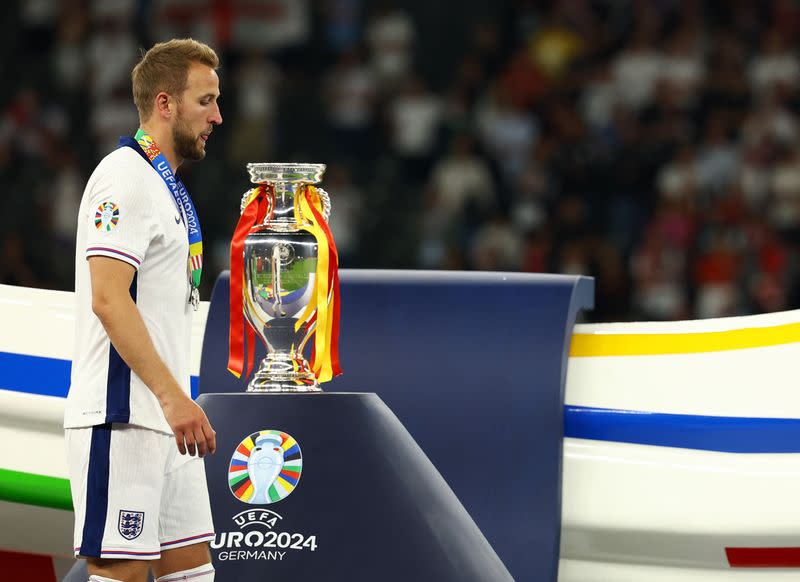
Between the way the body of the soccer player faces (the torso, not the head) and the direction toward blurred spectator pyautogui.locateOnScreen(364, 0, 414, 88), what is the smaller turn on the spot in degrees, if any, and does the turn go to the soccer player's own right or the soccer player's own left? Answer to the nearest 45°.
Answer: approximately 90° to the soccer player's own left

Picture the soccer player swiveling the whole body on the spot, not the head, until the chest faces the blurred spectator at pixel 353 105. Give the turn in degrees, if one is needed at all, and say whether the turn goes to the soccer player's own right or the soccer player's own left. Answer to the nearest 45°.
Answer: approximately 90° to the soccer player's own left

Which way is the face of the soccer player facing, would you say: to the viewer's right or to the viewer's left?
to the viewer's right

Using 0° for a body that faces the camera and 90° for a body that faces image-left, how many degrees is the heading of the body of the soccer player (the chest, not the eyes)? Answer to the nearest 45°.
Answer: approximately 270°

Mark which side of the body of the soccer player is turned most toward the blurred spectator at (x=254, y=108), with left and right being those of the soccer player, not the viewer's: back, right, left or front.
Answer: left

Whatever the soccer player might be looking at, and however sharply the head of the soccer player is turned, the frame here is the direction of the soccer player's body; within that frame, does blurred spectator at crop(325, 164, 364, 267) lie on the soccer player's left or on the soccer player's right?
on the soccer player's left

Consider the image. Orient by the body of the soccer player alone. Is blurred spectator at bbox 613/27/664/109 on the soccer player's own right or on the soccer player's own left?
on the soccer player's own left

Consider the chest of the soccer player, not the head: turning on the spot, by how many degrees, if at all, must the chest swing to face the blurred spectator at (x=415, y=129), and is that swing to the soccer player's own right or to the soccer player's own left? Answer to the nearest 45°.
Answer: approximately 90° to the soccer player's own left

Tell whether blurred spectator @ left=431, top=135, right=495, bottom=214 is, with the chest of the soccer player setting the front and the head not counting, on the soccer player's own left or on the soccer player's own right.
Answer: on the soccer player's own left
